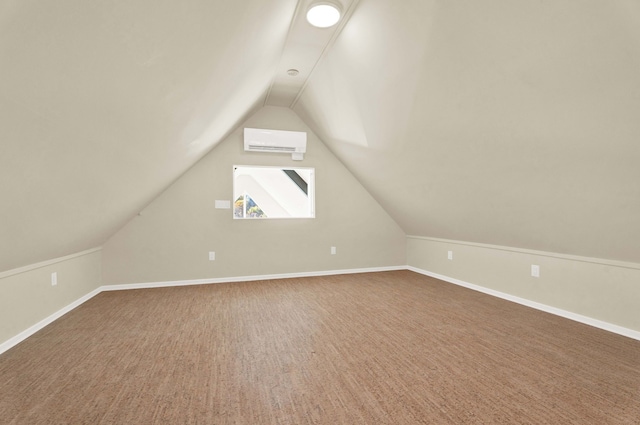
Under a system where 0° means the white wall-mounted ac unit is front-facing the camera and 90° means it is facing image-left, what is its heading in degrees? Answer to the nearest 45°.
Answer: approximately 0°

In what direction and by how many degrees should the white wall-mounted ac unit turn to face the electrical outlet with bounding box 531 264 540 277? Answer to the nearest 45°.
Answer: approximately 45° to its left

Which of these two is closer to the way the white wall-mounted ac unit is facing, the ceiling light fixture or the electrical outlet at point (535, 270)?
the ceiling light fixture

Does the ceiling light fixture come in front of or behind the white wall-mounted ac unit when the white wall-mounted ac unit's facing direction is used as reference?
in front

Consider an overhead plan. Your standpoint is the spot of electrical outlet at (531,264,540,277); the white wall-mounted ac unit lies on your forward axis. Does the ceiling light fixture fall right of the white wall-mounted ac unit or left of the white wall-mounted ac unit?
left

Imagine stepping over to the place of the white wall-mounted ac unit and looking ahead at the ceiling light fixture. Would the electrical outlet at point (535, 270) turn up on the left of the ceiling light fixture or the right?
left
